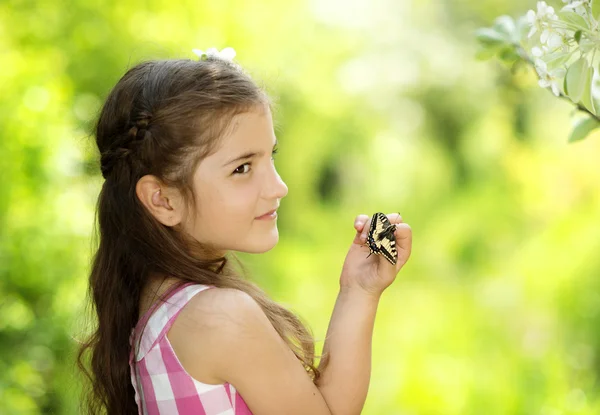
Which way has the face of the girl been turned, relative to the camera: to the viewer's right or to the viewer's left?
to the viewer's right

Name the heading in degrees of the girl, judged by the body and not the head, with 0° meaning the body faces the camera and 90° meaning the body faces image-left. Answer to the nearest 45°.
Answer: approximately 270°
